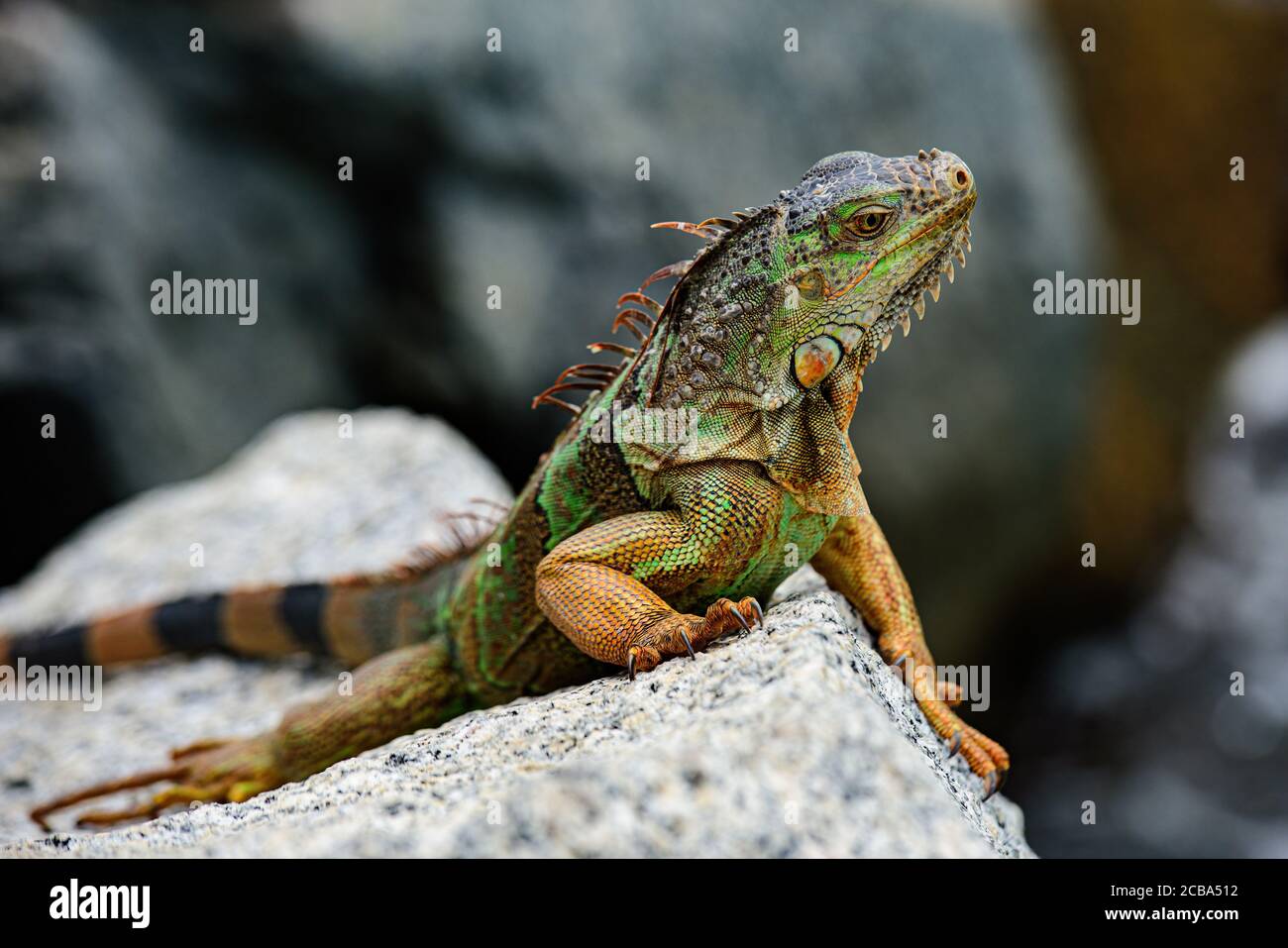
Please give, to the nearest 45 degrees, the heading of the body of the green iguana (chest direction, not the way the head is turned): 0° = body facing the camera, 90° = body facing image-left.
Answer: approximately 315°
